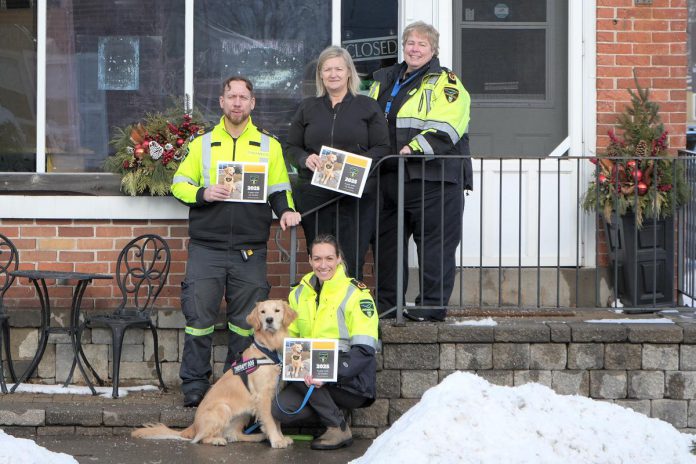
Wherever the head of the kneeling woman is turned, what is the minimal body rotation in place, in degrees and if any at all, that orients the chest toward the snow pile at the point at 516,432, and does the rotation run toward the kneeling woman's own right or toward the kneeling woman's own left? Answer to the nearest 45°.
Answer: approximately 90° to the kneeling woman's own left

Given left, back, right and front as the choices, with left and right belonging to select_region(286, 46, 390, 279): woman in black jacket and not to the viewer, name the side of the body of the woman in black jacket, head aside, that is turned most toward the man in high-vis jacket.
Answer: right

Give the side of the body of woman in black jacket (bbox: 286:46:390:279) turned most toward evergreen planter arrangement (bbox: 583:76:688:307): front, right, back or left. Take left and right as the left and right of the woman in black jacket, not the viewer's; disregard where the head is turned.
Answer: left

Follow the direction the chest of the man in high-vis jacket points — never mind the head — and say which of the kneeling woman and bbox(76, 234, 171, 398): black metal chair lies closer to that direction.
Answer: the kneeling woman

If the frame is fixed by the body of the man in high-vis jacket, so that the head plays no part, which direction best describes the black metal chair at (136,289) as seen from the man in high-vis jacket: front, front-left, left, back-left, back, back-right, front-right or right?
back-right

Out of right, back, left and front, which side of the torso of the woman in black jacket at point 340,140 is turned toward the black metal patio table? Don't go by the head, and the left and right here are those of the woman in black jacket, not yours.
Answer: right

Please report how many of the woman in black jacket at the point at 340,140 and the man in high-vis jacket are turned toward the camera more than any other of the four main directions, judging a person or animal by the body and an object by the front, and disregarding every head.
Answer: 2
